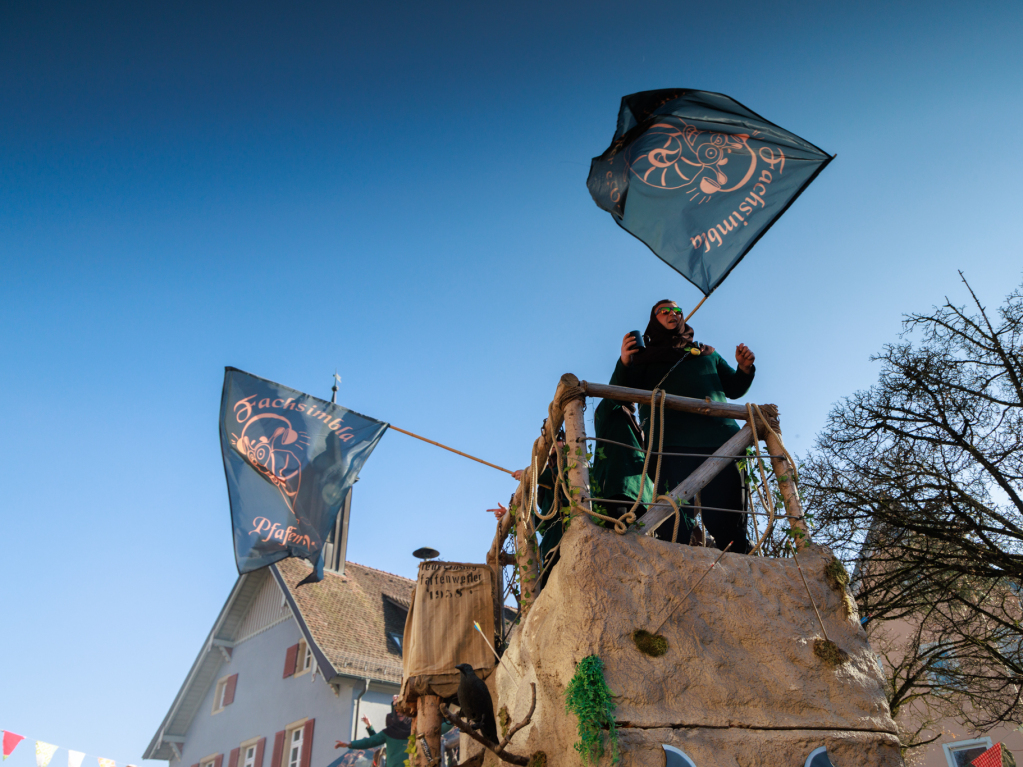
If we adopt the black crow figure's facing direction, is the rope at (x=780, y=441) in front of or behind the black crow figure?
behind

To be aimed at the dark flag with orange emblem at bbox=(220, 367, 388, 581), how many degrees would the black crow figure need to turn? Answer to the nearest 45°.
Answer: approximately 45° to its right

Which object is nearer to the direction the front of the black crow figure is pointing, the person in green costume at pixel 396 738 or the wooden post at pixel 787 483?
the person in green costume

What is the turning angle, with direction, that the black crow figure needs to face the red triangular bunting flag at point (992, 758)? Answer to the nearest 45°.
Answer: approximately 135° to its right

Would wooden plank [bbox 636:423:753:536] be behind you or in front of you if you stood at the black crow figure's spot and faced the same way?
behind

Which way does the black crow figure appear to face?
to the viewer's left

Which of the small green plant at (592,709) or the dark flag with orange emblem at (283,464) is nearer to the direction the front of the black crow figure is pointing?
the dark flag with orange emblem

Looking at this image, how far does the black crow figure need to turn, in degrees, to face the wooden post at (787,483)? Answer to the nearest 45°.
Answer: approximately 180°
